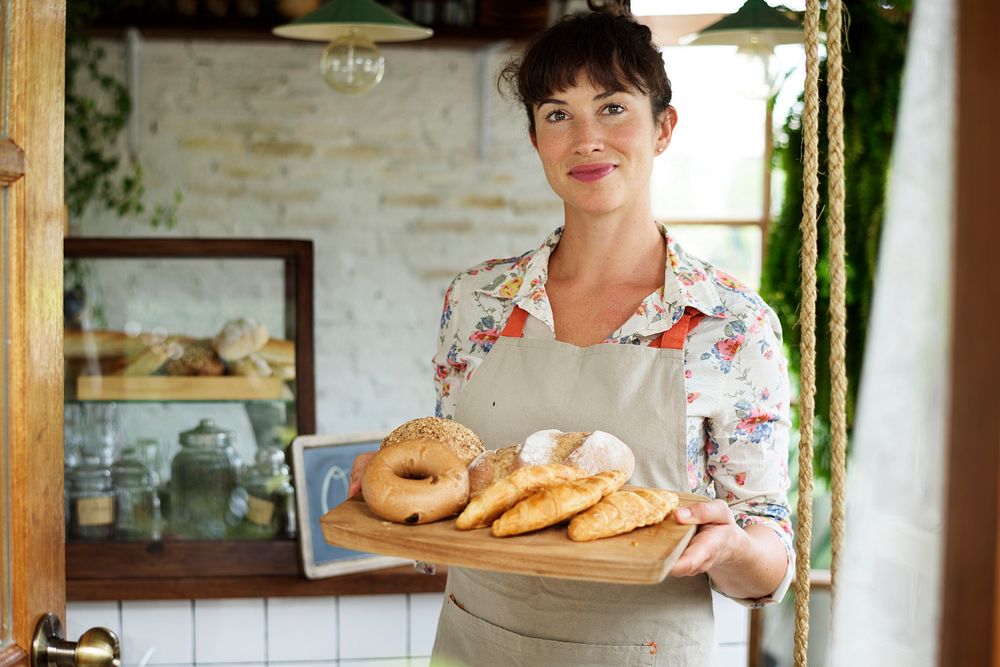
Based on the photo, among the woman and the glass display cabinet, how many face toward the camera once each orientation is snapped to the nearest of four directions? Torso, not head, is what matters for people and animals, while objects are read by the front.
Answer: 2

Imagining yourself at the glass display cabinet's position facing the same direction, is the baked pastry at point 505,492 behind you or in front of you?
in front

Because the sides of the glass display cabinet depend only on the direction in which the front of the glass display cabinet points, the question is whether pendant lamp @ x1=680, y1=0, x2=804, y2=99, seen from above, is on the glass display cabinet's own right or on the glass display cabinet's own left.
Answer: on the glass display cabinet's own left

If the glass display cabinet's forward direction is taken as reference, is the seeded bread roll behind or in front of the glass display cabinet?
in front

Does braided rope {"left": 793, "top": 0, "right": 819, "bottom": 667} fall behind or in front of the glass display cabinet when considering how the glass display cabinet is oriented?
in front

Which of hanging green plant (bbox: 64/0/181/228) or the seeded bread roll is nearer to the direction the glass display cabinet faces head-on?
the seeded bread roll

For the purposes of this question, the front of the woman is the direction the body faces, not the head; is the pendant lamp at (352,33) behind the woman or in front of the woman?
behind

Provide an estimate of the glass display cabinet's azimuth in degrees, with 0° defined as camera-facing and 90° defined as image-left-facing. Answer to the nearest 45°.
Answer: approximately 0°

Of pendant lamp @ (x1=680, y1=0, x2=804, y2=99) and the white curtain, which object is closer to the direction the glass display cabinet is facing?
the white curtain

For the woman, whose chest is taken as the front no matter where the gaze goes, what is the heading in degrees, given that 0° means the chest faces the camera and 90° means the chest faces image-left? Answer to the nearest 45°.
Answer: approximately 0°
